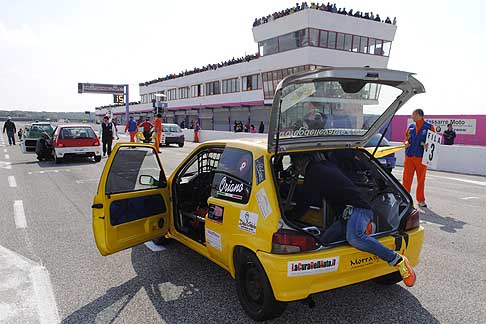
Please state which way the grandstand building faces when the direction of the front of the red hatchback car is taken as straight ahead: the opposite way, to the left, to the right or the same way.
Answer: to the left

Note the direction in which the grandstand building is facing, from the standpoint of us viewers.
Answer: facing the viewer and to the left of the viewer

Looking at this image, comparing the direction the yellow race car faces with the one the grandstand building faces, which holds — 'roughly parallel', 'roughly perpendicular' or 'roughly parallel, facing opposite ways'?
roughly perpendicular

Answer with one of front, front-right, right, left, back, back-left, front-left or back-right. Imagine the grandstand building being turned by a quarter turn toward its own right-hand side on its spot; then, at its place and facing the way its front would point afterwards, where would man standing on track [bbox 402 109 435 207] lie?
back-left

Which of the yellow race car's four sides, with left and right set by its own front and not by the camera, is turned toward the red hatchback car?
front

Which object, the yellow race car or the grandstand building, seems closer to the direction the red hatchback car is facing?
the grandstand building

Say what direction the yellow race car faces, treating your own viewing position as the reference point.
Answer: facing away from the viewer and to the left of the viewer

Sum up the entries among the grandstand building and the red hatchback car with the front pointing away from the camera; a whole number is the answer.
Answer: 1

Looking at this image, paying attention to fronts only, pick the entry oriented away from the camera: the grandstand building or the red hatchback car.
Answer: the red hatchback car

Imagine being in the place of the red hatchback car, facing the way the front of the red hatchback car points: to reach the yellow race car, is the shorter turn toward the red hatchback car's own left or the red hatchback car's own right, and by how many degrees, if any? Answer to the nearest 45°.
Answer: approximately 180°

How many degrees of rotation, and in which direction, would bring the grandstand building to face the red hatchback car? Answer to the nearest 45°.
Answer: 0° — it already faces it

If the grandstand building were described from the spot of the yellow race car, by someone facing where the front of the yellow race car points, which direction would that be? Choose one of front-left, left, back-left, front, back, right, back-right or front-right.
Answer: front-right

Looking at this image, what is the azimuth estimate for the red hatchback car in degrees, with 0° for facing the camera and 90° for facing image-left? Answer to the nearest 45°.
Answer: approximately 180°
